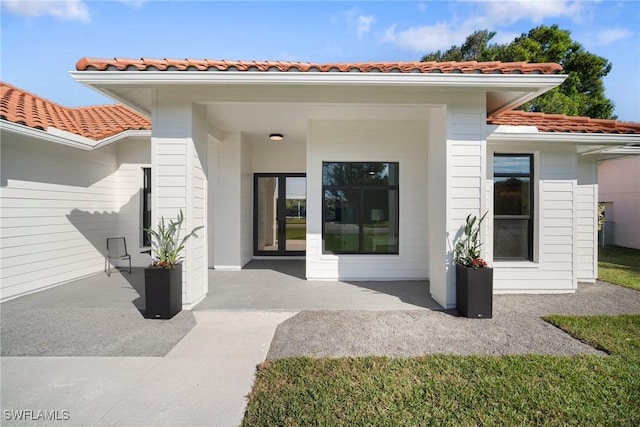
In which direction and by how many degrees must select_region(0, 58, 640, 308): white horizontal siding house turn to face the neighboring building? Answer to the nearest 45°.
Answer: approximately 135° to its left

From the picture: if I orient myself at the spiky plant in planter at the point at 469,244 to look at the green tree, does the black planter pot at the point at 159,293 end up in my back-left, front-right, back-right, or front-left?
back-left

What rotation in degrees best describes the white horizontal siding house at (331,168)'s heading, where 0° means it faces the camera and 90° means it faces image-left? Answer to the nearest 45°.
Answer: approximately 0°

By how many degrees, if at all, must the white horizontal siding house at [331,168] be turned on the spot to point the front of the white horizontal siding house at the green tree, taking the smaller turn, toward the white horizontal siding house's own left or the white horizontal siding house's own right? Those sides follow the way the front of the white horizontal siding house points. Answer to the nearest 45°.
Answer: approximately 135° to the white horizontal siding house's own left
